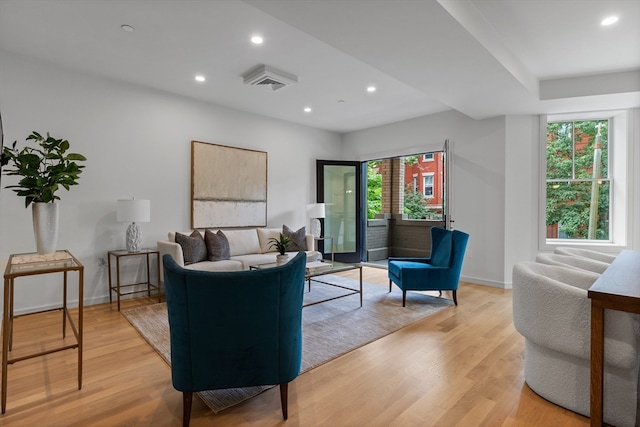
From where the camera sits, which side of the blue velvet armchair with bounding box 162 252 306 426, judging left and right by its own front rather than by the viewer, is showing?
back

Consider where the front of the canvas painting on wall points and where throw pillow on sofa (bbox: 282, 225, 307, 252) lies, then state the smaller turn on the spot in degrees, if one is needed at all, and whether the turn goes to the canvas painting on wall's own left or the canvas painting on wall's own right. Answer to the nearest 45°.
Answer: approximately 45° to the canvas painting on wall's own left

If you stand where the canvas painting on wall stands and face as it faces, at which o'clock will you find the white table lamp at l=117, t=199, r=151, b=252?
The white table lamp is roughly at 3 o'clock from the canvas painting on wall.

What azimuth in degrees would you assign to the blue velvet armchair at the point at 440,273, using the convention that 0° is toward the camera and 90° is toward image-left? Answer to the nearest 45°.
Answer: approximately 90°

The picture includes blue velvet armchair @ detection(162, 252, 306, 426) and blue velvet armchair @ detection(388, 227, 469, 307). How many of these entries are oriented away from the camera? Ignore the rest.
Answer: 1
